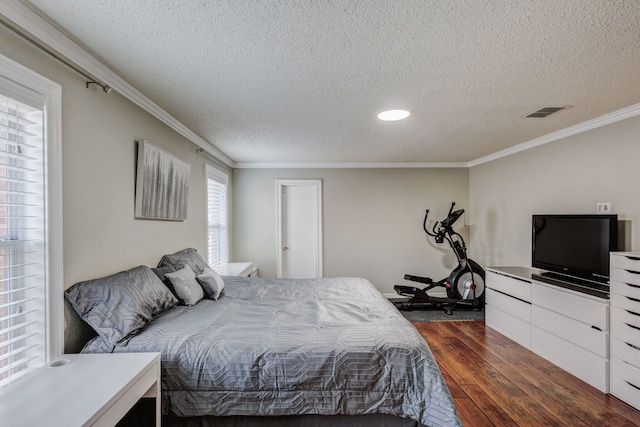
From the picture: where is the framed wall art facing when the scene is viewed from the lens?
facing the viewer and to the right of the viewer

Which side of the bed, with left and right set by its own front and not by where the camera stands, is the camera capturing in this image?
right

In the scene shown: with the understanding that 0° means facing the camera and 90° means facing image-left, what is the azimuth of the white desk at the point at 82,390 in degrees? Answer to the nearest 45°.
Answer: approximately 315°

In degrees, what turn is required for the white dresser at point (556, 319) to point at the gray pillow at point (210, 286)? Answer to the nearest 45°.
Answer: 0° — it already faces it

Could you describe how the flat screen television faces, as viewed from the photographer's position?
facing the viewer and to the left of the viewer

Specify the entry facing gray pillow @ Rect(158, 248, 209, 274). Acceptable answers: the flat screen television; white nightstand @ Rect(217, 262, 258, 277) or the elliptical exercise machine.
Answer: the flat screen television

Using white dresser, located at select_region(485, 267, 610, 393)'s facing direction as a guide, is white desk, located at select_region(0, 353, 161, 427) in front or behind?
in front

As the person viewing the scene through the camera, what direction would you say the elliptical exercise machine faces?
facing to the right of the viewer

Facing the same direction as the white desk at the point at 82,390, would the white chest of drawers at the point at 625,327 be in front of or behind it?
in front

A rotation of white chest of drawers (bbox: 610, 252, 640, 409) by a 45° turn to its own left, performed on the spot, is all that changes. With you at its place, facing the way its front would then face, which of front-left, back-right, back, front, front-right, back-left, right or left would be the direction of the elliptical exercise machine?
back-right

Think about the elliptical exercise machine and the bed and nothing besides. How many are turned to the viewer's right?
2

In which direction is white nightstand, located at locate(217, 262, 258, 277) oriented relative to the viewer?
to the viewer's right

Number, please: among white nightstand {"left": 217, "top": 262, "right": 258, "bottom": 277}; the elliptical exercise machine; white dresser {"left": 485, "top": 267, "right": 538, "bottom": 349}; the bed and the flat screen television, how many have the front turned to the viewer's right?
3

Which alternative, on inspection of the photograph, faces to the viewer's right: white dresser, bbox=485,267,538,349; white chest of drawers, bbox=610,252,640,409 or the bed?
the bed
